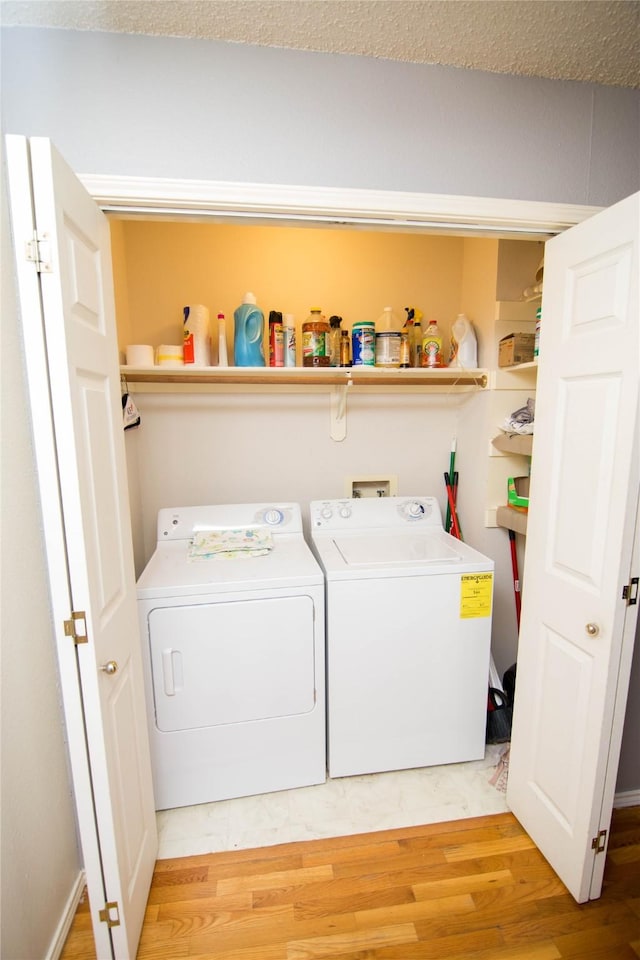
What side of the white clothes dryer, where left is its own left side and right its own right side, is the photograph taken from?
front

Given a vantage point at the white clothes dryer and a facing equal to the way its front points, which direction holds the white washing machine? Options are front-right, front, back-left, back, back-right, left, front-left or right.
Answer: left

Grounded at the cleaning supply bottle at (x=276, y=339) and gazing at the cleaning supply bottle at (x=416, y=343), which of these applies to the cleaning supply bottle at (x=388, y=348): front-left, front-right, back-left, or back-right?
front-right

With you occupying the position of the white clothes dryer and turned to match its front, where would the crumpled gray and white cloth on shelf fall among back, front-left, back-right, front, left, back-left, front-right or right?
left

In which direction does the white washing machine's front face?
toward the camera

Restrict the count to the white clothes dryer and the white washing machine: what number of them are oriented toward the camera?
2

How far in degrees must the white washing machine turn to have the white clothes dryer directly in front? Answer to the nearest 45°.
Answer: approximately 90° to its right
